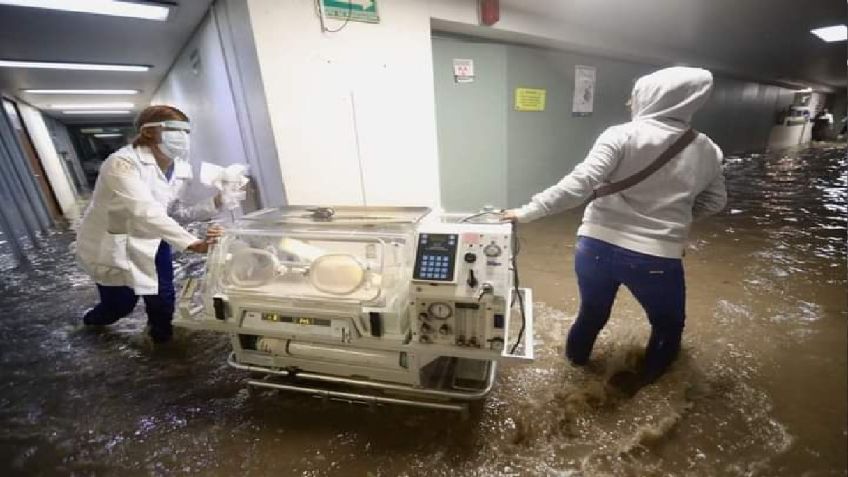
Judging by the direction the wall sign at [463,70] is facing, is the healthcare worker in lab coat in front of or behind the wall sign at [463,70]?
in front

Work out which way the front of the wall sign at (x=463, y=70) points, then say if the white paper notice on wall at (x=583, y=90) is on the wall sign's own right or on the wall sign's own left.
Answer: on the wall sign's own left

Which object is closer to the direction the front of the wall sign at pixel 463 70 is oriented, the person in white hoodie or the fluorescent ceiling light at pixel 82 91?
the person in white hoodie

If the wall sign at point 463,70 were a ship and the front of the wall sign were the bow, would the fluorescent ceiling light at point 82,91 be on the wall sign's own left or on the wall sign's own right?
on the wall sign's own right

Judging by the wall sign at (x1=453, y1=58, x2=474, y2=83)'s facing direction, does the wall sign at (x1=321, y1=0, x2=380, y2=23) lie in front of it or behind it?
in front

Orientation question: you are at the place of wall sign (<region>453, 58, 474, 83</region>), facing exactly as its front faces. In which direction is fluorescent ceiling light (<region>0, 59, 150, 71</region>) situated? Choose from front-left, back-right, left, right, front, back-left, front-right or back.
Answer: right

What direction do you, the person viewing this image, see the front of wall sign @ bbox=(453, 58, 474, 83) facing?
facing the viewer

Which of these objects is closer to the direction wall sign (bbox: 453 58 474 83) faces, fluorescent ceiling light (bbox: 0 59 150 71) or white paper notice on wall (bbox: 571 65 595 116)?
the fluorescent ceiling light

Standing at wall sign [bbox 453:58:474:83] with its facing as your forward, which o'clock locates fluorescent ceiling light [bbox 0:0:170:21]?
The fluorescent ceiling light is roughly at 2 o'clock from the wall sign.

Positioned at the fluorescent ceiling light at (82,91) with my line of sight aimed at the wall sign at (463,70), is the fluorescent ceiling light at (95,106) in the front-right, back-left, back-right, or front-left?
back-left

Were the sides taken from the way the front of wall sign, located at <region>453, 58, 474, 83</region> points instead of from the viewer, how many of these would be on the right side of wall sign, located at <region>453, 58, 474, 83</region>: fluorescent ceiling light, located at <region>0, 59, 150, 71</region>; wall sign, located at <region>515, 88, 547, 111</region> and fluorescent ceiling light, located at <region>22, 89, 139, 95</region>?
2

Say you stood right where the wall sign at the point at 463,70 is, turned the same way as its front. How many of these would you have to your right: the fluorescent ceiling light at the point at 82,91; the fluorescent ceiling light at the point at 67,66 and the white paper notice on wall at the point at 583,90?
2

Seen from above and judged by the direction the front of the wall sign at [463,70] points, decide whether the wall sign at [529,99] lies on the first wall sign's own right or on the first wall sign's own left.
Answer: on the first wall sign's own left

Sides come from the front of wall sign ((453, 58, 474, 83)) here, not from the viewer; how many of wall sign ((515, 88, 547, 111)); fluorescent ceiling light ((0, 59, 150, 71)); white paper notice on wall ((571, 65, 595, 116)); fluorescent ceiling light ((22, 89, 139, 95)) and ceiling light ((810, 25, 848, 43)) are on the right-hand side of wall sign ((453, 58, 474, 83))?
2

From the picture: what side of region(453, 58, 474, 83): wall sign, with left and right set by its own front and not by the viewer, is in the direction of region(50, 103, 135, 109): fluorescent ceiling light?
right

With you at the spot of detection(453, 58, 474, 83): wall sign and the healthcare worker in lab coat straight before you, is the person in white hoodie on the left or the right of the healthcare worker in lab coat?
left
